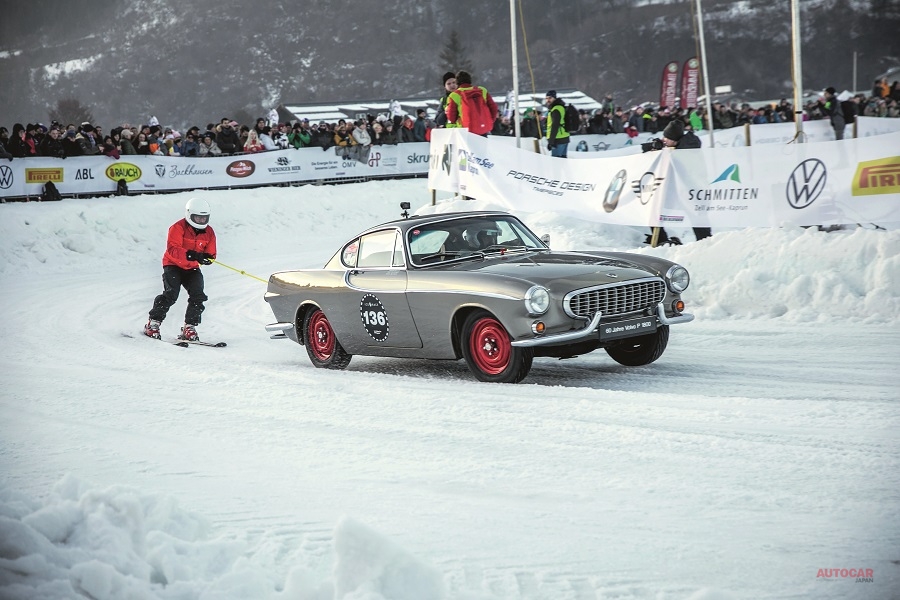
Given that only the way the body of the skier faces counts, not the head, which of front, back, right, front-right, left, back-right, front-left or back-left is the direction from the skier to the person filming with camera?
front-left

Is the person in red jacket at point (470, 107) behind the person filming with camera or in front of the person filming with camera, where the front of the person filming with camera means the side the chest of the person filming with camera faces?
in front

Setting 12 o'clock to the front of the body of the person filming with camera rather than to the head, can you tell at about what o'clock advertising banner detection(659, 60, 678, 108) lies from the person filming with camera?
The advertising banner is roughly at 3 o'clock from the person filming with camera.

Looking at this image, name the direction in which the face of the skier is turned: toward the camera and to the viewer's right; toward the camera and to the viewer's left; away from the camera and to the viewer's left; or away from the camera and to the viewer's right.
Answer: toward the camera and to the viewer's right

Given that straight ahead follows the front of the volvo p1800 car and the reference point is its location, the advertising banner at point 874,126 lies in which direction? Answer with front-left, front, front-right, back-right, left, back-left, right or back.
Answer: left

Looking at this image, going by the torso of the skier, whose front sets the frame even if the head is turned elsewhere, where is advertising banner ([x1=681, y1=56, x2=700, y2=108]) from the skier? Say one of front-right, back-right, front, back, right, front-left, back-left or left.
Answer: left

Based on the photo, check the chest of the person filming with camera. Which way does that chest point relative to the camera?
to the viewer's left

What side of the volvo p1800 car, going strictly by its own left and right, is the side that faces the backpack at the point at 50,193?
back

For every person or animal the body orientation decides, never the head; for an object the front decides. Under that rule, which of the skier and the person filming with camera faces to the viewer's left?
the person filming with camera

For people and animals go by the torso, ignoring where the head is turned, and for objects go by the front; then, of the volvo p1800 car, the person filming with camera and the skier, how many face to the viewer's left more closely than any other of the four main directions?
1

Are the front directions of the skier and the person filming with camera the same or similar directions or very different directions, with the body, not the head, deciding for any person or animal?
very different directions

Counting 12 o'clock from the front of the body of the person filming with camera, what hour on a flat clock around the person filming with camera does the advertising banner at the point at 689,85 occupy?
The advertising banner is roughly at 3 o'clock from the person filming with camera.

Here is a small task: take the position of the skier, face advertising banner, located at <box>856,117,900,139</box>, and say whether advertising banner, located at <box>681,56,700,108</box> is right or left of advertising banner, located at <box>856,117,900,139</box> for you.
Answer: left

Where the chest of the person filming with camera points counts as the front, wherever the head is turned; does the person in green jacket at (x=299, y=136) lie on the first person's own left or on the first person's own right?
on the first person's own right

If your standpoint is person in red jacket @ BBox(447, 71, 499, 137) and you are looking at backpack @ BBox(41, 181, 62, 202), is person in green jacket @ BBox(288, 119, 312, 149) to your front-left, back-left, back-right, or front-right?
front-right

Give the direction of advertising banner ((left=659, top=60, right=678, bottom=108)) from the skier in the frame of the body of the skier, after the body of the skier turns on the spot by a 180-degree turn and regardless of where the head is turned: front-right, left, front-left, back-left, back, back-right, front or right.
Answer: right

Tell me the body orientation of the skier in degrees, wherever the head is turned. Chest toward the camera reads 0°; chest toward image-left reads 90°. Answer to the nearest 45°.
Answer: approximately 315°
